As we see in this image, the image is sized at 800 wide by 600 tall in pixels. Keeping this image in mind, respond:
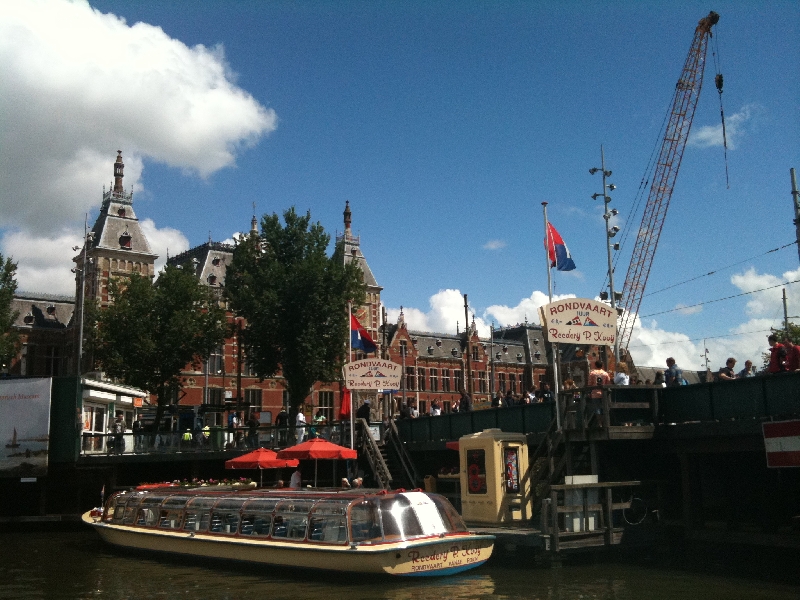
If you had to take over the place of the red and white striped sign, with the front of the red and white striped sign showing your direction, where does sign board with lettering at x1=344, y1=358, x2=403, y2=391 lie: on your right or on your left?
on your right

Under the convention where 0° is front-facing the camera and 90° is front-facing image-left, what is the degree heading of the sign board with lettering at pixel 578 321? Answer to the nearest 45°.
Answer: approximately 0°

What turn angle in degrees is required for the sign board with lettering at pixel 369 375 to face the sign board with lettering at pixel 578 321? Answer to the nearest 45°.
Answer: approximately 45° to its left

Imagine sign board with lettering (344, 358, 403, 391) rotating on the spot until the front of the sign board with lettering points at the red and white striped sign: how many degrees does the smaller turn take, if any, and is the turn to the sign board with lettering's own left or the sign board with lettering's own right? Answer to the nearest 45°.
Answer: approximately 45° to the sign board with lettering's own left

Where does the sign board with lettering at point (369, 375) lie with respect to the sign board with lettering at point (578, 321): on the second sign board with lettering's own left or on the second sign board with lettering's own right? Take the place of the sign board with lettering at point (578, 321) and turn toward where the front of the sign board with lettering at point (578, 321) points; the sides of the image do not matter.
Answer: on the second sign board with lettering's own right

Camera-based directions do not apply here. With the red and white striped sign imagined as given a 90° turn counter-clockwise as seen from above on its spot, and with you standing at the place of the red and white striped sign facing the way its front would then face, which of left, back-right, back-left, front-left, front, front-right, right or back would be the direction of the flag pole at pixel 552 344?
back-left

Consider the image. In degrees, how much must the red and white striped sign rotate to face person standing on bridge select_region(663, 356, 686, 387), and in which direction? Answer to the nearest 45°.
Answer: approximately 135° to its right
